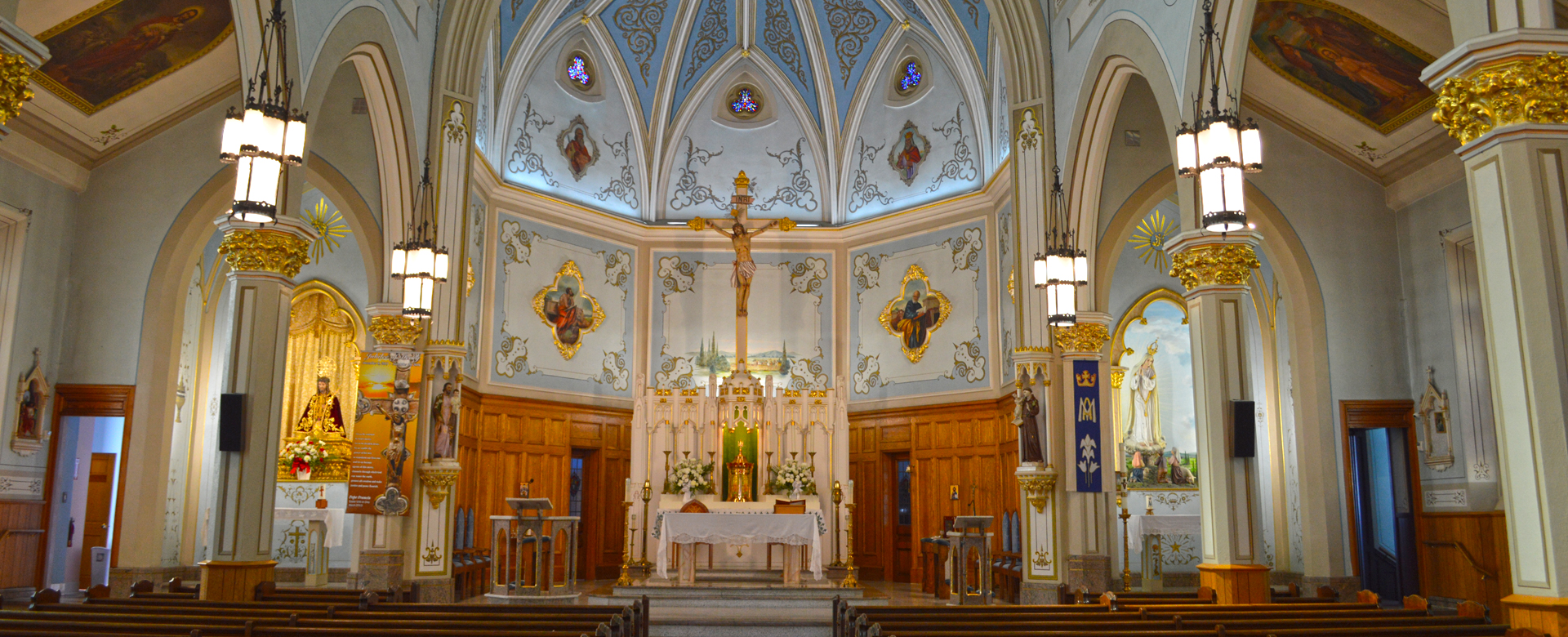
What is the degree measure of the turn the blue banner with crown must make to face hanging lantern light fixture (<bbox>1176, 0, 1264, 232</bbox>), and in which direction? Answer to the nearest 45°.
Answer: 0° — it already faces it

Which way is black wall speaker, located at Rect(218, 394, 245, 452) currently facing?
toward the camera

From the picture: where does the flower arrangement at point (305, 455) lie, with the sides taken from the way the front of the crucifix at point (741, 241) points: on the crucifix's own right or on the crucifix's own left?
on the crucifix's own right

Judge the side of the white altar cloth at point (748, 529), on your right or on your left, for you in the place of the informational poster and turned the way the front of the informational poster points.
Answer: on your left

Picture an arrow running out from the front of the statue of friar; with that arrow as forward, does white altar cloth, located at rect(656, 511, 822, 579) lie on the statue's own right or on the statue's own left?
on the statue's own right

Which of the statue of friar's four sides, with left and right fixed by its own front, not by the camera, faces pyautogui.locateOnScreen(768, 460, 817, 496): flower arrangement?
right

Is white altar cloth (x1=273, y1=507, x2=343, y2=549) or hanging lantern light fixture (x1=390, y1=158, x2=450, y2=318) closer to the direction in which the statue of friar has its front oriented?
the hanging lantern light fixture

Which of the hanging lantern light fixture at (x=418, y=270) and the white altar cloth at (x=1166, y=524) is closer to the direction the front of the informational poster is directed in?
the hanging lantern light fixture

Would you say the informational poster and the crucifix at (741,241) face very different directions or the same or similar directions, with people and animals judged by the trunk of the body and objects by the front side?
same or similar directions

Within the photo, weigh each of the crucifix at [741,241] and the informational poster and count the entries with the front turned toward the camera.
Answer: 2

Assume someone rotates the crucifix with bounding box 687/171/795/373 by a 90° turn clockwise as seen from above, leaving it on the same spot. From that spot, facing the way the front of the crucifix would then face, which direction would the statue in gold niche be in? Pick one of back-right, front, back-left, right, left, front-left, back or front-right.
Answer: front

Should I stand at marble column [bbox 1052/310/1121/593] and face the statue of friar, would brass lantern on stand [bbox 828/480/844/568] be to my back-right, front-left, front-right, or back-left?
front-right

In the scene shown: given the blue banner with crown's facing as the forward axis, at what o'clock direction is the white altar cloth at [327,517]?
The white altar cloth is roughly at 3 o'clock from the blue banner with crown.

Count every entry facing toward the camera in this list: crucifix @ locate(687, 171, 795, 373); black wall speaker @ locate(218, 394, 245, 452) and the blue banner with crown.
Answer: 3

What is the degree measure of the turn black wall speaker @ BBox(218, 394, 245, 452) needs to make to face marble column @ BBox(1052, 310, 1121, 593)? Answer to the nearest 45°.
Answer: approximately 90° to its left

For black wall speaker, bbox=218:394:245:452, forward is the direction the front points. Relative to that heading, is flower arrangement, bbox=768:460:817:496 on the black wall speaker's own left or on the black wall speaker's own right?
on the black wall speaker's own left

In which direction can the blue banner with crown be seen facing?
toward the camera
